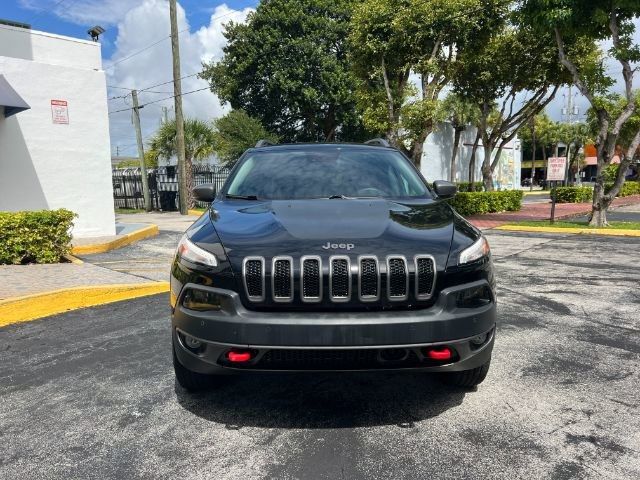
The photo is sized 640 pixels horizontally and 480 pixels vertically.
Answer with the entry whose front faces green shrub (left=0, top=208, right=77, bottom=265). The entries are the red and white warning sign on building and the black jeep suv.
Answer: the red and white warning sign on building

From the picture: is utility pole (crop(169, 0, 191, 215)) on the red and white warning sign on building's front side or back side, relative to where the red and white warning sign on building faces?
on the back side

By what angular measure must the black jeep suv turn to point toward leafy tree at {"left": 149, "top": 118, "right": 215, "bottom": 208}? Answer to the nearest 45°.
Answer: approximately 180°

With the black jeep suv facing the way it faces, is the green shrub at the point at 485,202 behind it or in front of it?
behind

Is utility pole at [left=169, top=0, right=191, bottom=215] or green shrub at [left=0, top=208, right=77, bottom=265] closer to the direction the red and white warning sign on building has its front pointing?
the green shrub

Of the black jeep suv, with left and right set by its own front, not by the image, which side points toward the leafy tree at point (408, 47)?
back

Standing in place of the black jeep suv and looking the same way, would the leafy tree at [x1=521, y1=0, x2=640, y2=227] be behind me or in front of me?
behind

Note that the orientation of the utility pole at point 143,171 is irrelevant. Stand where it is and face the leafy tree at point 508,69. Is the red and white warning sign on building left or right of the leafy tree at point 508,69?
right

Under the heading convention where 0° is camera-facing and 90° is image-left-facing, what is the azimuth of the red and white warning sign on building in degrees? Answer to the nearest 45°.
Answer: approximately 0°

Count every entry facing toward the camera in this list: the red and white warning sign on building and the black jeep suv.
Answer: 2
